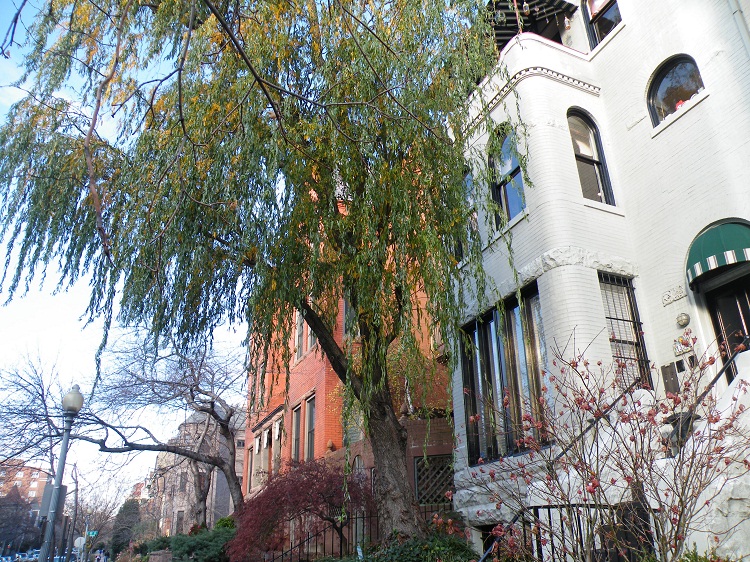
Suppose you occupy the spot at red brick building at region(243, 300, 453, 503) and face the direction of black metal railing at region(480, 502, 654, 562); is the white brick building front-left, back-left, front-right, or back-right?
front-left

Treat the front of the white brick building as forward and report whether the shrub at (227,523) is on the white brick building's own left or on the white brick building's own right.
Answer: on the white brick building's own right

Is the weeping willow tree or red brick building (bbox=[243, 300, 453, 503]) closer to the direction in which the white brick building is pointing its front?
the weeping willow tree

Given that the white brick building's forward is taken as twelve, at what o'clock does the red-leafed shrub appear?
The red-leafed shrub is roughly at 2 o'clock from the white brick building.

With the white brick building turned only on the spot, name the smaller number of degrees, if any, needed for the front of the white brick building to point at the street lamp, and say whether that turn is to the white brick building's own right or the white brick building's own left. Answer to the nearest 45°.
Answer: approximately 45° to the white brick building's own right

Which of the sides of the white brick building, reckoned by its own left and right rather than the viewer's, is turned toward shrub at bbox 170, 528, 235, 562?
right

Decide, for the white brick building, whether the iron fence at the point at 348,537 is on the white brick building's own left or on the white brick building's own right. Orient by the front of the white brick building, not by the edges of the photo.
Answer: on the white brick building's own right

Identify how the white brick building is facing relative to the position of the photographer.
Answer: facing the viewer and to the left of the viewer
